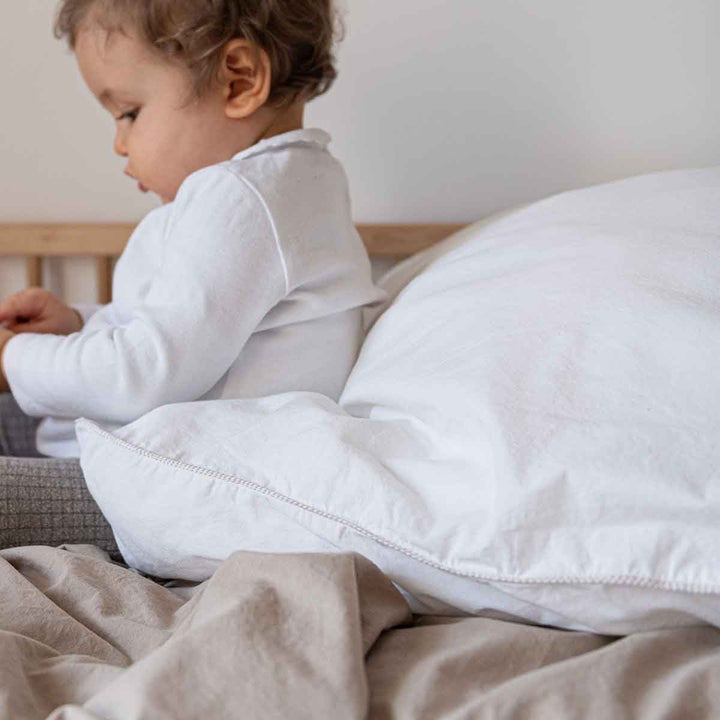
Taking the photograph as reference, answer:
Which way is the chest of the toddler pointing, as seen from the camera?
to the viewer's left
